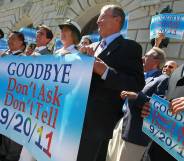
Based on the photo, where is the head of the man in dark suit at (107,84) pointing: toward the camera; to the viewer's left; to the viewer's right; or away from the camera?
to the viewer's left

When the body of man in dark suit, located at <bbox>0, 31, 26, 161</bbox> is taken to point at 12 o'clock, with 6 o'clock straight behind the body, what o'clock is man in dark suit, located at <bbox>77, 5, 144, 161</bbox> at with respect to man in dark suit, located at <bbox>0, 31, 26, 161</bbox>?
man in dark suit, located at <bbox>77, 5, 144, 161</bbox> is roughly at 10 o'clock from man in dark suit, located at <bbox>0, 31, 26, 161</bbox>.

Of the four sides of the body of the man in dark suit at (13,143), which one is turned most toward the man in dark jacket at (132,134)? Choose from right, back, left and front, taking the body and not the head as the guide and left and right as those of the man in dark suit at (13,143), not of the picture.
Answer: left
